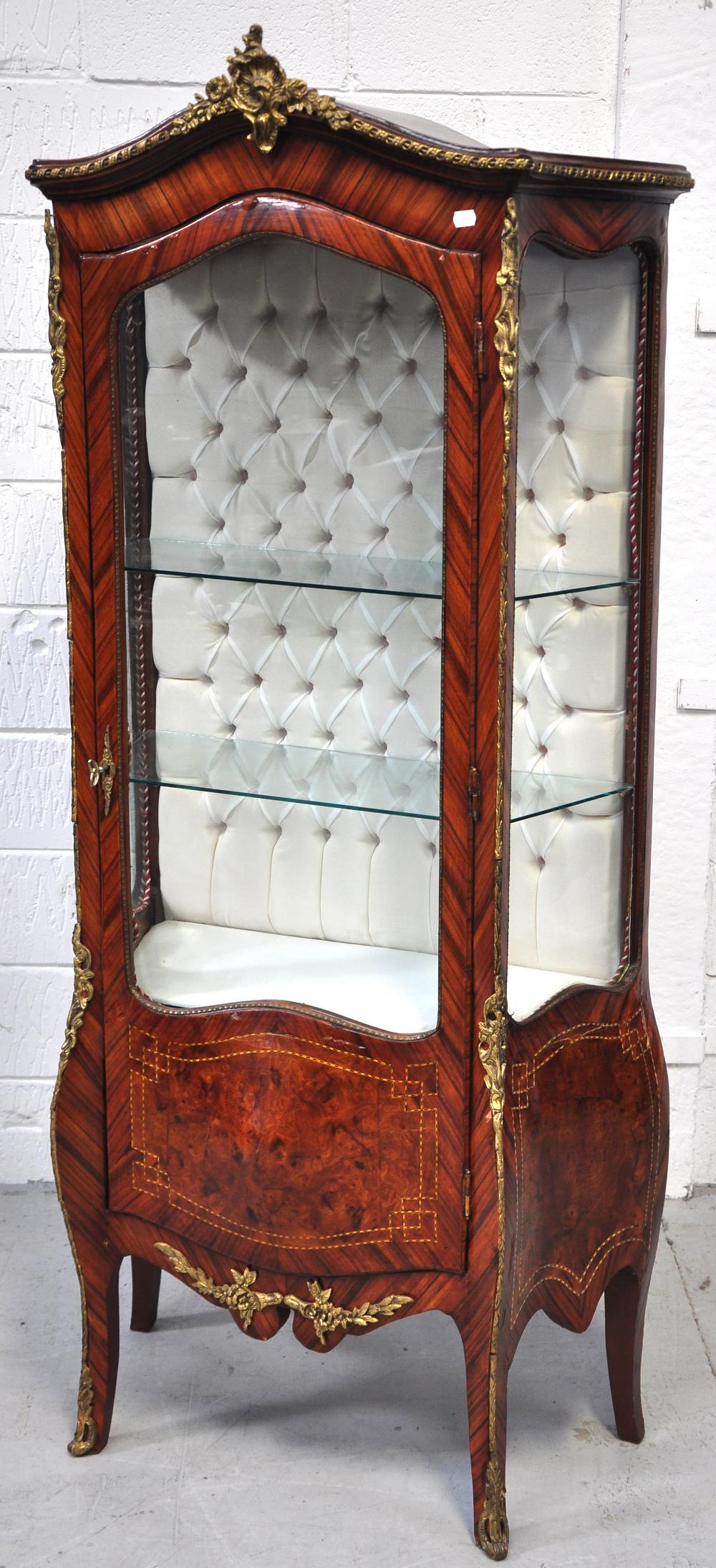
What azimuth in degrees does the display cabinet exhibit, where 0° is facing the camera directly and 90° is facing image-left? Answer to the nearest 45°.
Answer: approximately 45°
